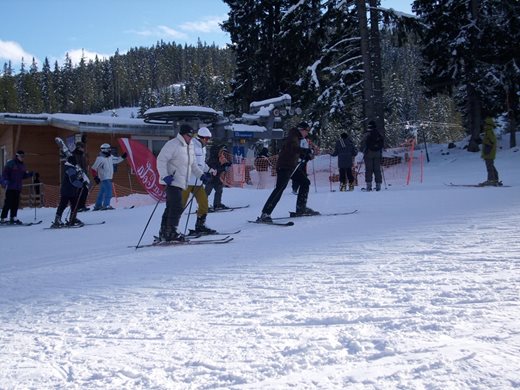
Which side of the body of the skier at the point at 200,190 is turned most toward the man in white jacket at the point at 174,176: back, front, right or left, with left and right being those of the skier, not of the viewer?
right

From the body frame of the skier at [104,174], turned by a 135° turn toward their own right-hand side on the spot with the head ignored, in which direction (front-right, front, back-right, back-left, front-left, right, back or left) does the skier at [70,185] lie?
left

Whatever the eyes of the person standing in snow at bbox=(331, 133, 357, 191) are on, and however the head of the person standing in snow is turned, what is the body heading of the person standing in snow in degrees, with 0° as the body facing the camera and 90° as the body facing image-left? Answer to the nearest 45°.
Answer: approximately 180°

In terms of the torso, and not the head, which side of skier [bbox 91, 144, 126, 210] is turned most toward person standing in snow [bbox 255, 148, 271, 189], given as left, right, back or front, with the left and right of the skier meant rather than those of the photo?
left

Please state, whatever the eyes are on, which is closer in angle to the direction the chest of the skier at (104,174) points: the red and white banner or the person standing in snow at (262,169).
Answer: the red and white banner
